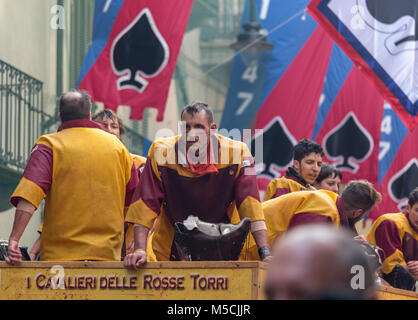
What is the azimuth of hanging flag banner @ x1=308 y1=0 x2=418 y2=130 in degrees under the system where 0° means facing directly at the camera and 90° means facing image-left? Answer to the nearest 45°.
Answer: approximately 0°

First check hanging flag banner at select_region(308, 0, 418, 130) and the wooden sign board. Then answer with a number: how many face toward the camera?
2

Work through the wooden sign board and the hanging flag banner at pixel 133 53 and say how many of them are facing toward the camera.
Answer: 2

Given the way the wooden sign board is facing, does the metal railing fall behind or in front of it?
behind

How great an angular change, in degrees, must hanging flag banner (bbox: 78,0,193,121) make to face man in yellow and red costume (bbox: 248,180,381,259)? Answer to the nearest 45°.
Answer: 0° — it already faces them

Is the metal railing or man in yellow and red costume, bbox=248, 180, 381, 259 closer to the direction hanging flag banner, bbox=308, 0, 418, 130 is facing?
the man in yellow and red costume

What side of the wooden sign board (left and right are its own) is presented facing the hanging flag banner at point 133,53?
back
